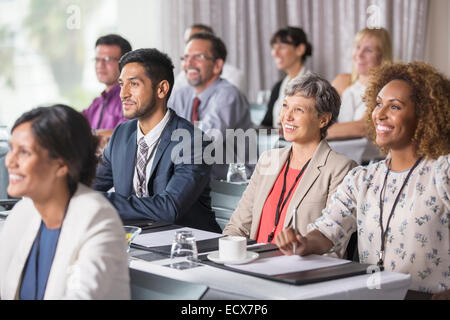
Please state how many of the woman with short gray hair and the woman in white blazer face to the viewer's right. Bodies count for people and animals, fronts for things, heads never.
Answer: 0

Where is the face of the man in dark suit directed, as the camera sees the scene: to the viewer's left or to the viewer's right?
to the viewer's left

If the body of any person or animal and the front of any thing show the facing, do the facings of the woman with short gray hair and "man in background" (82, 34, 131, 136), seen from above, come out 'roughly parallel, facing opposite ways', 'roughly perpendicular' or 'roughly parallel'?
roughly parallel

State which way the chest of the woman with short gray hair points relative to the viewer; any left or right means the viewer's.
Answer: facing the viewer and to the left of the viewer

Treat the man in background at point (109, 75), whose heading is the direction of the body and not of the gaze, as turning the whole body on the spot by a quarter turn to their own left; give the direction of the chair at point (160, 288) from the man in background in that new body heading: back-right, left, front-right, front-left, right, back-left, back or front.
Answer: front-right

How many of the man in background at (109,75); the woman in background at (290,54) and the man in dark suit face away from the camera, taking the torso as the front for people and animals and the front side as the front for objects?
0

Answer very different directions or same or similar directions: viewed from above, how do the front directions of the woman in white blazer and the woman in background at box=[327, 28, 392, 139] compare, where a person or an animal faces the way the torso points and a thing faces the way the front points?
same or similar directions

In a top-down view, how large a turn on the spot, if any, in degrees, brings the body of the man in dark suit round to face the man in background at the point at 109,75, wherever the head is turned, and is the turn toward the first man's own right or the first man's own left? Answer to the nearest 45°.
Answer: approximately 135° to the first man's own right

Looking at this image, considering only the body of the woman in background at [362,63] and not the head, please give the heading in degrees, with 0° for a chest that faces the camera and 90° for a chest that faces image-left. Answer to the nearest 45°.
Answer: approximately 45°

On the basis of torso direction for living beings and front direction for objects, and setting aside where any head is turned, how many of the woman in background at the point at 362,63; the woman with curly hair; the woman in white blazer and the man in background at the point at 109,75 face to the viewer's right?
0

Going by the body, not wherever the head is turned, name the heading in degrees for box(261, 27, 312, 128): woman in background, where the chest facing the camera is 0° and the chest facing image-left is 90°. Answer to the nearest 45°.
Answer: approximately 45°

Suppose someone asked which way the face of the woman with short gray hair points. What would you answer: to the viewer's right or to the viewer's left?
to the viewer's left

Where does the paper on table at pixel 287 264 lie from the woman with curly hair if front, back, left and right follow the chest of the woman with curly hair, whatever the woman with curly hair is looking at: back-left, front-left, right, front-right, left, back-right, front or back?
front

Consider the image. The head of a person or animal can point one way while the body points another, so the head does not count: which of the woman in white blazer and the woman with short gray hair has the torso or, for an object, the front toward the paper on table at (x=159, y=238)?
the woman with short gray hair

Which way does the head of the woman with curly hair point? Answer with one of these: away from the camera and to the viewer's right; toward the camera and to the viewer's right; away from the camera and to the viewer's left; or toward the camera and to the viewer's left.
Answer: toward the camera and to the viewer's left

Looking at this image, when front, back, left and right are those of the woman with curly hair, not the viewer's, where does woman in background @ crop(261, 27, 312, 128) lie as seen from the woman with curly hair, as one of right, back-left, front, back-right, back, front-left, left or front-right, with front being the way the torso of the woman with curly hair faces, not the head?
back-right

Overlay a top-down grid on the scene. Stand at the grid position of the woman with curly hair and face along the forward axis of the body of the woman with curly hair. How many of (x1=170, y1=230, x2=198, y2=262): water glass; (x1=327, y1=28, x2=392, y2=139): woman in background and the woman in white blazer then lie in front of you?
2

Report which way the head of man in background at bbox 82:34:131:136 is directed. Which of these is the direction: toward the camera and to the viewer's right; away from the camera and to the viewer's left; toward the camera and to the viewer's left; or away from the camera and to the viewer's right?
toward the camera and to the viewer's left

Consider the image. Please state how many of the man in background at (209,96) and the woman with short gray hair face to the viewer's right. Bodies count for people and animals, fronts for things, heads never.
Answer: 0
